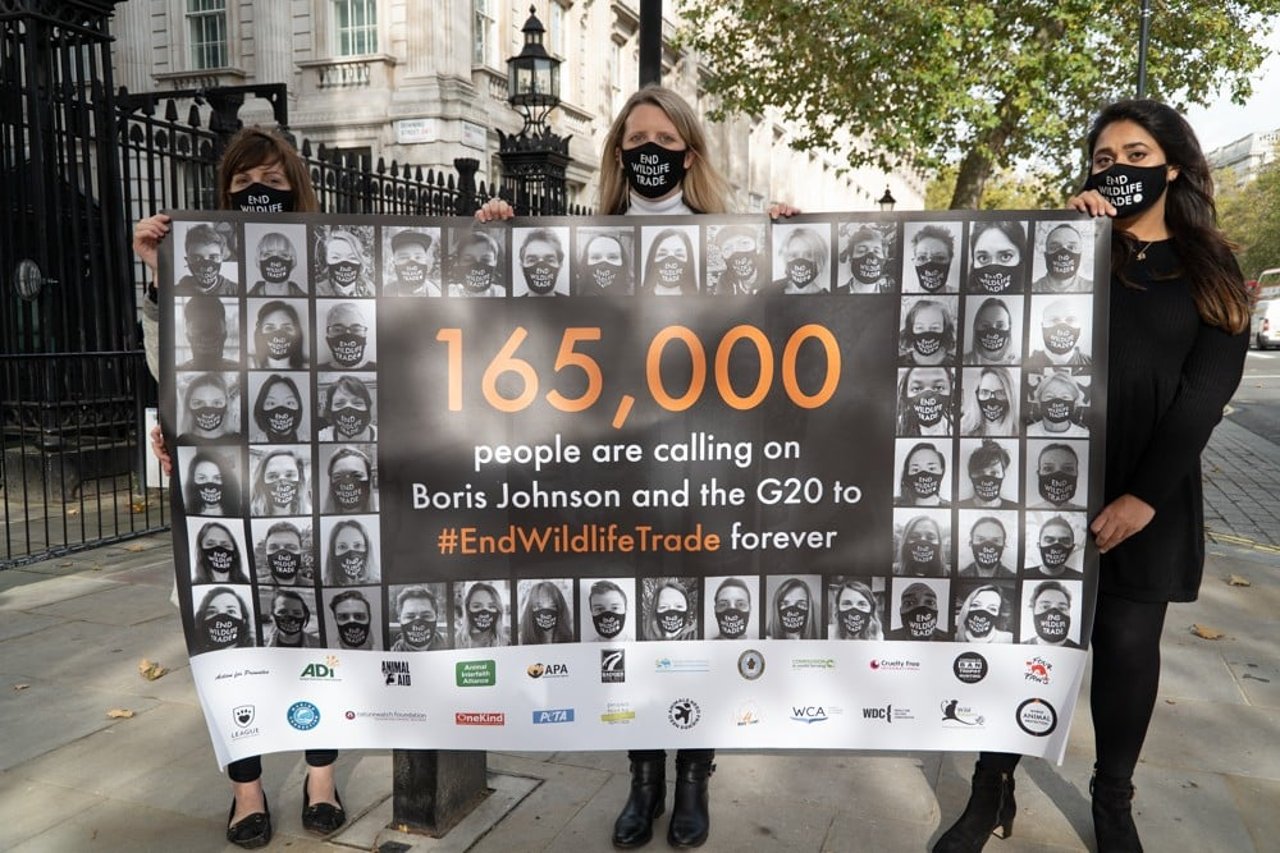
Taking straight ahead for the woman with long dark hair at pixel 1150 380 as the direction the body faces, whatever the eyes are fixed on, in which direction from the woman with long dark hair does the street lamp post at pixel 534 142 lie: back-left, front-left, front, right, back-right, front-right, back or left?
right

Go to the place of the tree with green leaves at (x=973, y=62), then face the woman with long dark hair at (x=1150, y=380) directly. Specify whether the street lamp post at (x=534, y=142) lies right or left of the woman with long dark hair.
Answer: right

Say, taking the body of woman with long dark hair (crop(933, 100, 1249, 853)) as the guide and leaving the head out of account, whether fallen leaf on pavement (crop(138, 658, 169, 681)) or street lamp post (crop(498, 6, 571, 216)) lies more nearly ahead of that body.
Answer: the fallen leaf on pavement

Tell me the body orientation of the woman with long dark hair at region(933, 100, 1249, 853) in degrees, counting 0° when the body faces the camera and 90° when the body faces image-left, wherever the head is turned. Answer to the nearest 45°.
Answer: approximately 45°

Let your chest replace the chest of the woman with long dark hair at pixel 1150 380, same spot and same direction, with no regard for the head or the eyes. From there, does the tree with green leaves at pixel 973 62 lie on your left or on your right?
on your right

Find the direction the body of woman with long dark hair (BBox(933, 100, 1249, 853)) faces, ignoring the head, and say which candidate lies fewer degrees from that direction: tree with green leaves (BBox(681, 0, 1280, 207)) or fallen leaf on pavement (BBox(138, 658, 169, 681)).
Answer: the fallen leaf on pavement

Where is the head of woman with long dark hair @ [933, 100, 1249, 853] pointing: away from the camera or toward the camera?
toward the camera

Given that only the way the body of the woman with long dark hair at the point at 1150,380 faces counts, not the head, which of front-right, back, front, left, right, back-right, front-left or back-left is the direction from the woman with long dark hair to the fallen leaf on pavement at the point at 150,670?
front-right
